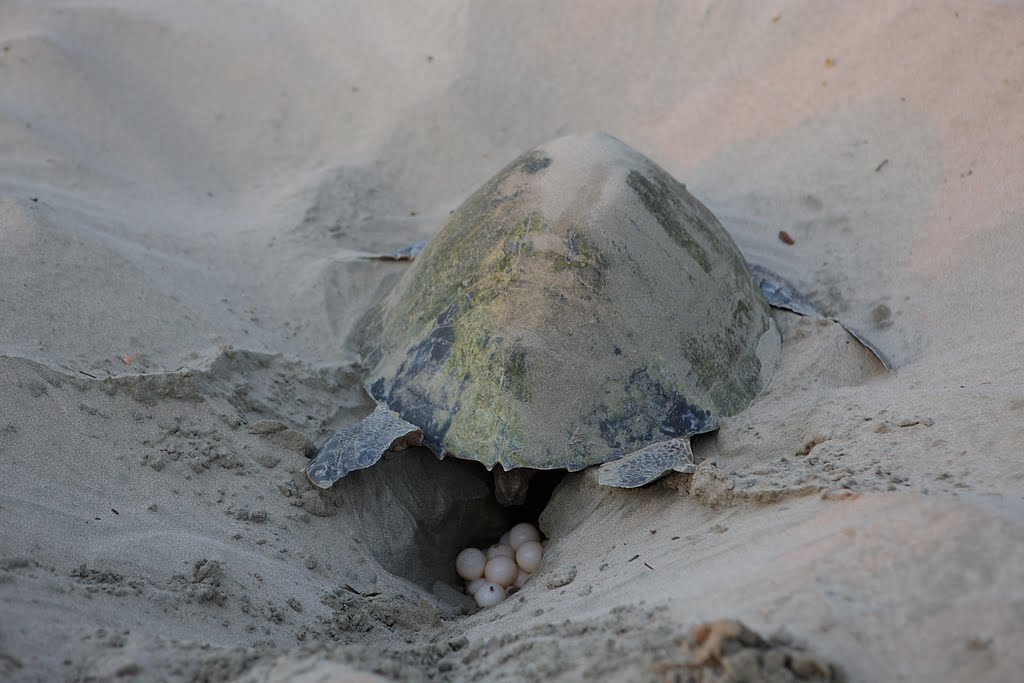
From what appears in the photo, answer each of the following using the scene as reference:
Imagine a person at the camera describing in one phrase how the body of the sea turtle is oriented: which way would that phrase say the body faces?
away from the camera

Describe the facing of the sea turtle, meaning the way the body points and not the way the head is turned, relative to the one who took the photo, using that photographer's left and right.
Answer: facing away from the viewer
